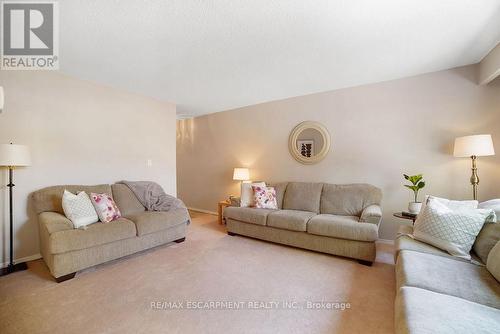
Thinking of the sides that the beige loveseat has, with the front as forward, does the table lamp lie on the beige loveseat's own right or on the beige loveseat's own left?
on the beige loveseat's own left

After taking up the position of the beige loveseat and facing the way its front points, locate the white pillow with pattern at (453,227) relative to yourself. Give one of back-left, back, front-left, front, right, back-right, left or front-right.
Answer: front

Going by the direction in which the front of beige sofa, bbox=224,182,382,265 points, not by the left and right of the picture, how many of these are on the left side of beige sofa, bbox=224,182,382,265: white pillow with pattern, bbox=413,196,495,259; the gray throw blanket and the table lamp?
1

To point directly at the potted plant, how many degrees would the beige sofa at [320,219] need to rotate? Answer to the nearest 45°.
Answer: approximately 135° to its left

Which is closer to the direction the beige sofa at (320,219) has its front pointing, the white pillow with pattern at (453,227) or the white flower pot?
the white pillow with pattern

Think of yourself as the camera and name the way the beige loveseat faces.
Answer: facing the viewer and to the right of the viewer

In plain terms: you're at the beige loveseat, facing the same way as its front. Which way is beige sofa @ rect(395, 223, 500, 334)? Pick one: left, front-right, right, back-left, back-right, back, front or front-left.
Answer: front

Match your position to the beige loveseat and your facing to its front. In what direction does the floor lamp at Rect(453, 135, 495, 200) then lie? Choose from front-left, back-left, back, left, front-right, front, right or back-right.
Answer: front

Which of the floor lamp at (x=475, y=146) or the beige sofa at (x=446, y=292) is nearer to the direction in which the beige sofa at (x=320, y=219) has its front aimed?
the beige sofa

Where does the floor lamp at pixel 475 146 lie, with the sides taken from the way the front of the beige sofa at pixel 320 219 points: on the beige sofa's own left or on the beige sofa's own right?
on the beige sofa's own left

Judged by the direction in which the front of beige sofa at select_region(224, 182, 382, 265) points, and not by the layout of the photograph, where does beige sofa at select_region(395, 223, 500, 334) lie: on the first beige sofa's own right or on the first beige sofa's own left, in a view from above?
on the first beige sofa's own left

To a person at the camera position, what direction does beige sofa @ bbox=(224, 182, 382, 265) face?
facing the viewer and to the left of the viewer

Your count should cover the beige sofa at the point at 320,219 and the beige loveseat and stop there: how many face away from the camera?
0
